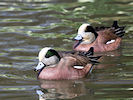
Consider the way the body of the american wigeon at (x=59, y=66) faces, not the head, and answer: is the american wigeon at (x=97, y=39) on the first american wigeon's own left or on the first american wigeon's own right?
on the first american wigeon's own right

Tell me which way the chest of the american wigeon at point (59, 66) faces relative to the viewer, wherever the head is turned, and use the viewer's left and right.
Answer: facing to the left of the viewer
